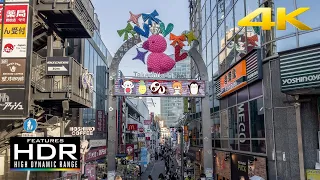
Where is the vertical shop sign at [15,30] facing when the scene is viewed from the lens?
facing the viewer

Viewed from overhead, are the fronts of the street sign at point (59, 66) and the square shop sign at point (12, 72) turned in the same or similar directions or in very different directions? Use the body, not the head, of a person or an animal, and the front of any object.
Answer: same or similar directions

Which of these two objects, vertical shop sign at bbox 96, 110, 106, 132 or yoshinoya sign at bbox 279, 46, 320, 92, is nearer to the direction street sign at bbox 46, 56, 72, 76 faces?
the yoshinoya sign

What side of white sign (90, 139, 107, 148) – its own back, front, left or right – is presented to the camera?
front

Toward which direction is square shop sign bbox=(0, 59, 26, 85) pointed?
toward the camera

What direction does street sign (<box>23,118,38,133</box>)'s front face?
toward the camera
